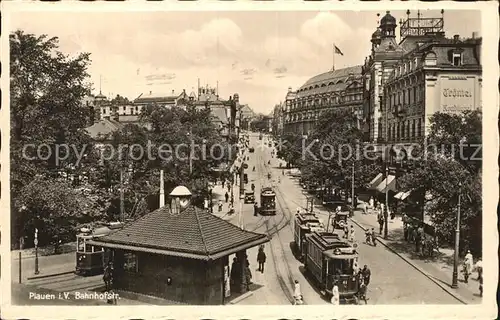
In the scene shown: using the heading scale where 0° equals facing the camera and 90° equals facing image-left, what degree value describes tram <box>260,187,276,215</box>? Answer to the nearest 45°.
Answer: approximately 0°

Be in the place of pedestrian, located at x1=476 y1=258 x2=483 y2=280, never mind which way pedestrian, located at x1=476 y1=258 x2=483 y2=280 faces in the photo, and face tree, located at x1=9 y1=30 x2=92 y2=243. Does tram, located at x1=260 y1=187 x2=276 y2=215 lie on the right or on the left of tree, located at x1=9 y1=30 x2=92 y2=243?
right

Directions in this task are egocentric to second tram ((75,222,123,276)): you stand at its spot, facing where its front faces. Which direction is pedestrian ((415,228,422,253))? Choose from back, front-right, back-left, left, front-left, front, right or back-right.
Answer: back-left
